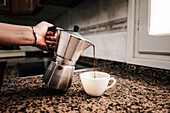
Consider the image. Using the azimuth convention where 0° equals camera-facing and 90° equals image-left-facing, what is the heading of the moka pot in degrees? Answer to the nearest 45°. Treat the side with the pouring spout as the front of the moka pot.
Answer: approximately 270°
